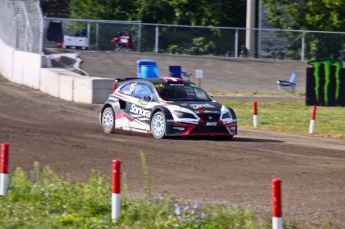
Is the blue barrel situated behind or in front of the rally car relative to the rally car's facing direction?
behind

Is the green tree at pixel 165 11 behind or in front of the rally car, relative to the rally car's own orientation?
behind

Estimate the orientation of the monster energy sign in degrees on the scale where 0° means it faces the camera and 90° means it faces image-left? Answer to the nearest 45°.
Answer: approximately 0°

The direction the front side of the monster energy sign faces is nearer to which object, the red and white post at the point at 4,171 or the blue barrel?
the red and white post

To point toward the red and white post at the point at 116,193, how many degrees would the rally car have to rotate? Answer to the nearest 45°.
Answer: approximately 45° to its right

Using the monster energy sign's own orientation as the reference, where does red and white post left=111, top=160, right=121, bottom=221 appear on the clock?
The red and white post is roughly at 12 o'clock from the monster energy sign.

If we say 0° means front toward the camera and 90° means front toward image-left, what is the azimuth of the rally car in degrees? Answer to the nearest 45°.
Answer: approximately 315°

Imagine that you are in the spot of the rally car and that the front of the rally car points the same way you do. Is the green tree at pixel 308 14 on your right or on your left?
on your left
